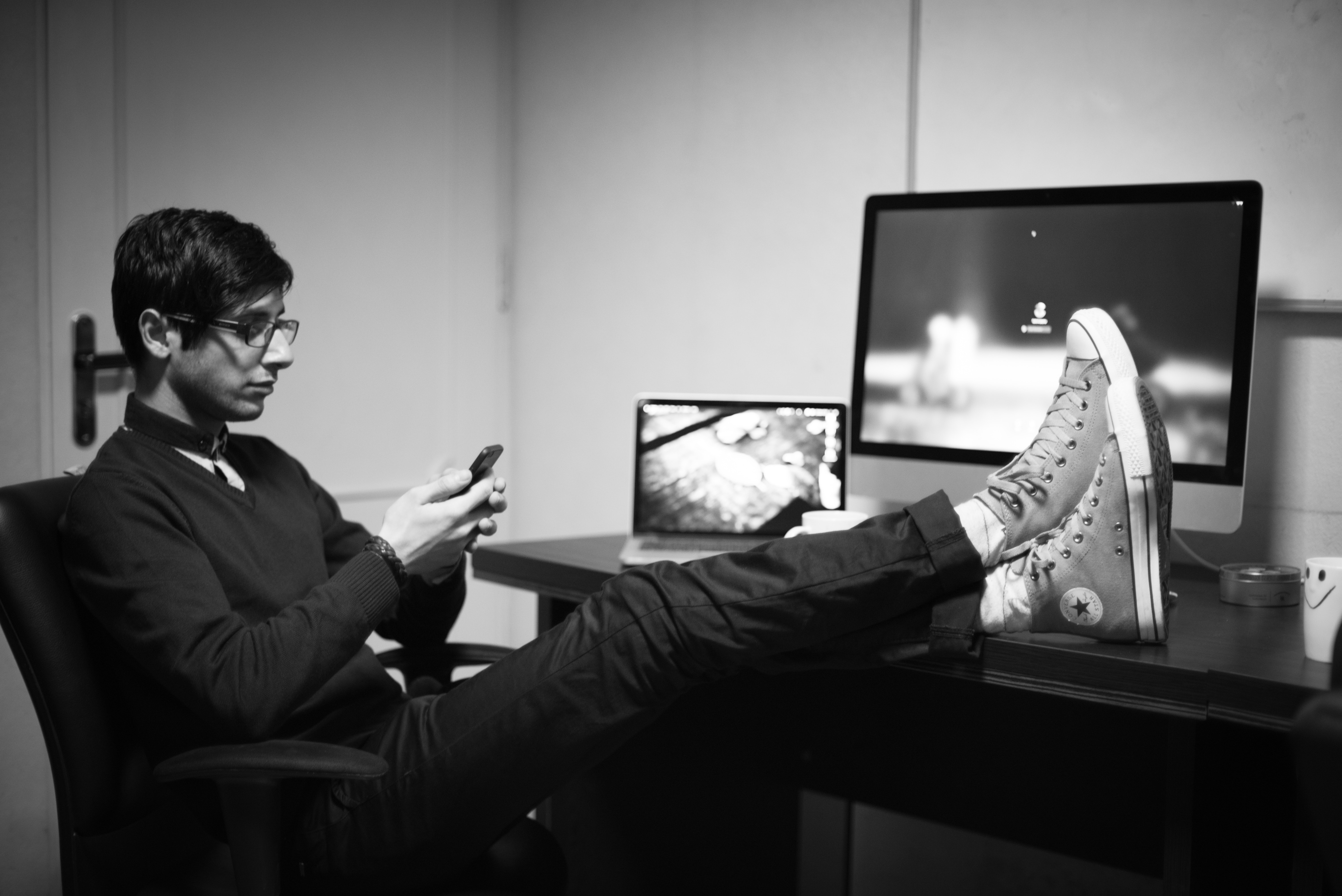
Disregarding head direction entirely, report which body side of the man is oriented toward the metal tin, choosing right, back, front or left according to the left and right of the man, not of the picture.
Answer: front

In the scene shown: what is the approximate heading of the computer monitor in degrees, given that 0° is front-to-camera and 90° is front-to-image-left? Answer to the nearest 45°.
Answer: approximately 45°

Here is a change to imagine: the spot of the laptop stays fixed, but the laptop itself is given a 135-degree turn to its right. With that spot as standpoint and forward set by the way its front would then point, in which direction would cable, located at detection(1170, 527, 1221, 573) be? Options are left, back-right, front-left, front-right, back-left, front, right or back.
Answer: back-right

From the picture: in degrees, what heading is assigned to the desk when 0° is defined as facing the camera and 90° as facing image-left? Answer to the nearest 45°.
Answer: approximately 45°

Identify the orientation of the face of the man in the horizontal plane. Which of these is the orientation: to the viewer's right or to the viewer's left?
to the viewer's right

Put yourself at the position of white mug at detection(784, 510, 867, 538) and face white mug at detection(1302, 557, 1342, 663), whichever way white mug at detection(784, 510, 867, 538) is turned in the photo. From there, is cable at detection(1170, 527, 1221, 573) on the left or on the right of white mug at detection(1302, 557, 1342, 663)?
left

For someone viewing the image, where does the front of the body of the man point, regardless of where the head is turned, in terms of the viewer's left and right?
facing to the right of the viewer

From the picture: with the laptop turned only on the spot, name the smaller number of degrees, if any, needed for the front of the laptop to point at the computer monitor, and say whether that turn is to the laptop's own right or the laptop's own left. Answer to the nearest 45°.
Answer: approximately 90° to the laptop's own left

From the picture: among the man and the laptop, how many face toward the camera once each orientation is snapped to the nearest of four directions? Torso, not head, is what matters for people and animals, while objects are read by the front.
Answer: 1

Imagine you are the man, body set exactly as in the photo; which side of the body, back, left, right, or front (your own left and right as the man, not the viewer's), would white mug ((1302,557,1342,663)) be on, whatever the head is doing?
front
